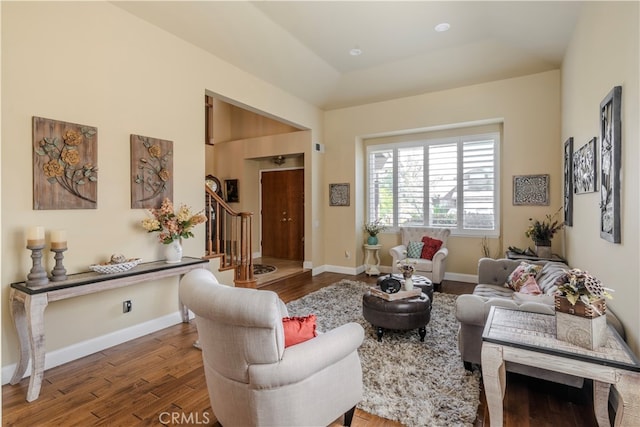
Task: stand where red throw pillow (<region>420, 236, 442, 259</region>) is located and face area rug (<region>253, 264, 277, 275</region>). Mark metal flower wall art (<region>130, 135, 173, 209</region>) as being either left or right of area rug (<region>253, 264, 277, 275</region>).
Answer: left

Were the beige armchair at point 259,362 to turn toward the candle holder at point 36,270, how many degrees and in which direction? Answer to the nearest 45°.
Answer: approximately 90° to its left

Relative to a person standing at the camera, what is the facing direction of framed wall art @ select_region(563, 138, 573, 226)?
facing to the left of the viewer

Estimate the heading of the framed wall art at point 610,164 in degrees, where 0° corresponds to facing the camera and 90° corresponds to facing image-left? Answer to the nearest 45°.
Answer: approximately 90°

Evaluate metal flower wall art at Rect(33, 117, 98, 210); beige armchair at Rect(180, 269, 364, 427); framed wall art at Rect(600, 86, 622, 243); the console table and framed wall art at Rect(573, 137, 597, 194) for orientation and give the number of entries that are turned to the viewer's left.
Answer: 2

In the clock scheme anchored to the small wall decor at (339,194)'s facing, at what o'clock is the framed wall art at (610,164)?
The framed wall art is roughly at 11 o'clock from the small wall decor.

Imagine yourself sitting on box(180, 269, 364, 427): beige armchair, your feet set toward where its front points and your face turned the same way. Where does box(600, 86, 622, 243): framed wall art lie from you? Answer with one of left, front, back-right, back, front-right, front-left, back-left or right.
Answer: front-right

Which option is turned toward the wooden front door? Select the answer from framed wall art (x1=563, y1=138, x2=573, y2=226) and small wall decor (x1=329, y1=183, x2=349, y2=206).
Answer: the framed wall art

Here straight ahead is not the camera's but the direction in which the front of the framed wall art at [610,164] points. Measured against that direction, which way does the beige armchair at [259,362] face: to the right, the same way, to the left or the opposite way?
to the right

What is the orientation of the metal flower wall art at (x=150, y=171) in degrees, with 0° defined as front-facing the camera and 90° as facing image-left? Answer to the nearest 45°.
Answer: approximately 315°

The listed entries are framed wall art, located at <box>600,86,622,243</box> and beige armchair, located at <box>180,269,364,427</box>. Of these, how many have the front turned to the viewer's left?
1

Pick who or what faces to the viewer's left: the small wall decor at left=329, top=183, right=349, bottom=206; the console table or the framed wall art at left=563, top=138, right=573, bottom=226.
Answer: the framed wall art

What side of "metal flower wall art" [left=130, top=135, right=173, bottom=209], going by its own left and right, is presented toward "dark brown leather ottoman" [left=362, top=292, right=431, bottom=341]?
front

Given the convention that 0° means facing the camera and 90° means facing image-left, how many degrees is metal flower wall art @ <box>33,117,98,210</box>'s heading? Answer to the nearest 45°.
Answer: approximately 315°

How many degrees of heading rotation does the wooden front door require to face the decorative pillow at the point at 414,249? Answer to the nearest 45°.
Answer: approximately 90° to its left
